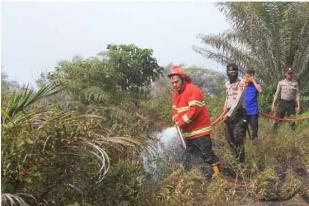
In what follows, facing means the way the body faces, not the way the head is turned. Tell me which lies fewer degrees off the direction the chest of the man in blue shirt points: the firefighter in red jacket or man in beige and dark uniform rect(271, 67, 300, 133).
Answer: the firefighter in red jacket

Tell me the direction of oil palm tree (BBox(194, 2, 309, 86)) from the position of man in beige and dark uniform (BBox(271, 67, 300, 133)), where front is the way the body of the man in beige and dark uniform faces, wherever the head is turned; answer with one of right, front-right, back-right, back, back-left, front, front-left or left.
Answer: back

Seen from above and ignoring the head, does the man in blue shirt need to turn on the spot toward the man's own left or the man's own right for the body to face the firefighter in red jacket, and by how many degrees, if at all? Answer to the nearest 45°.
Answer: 0° — they already face them

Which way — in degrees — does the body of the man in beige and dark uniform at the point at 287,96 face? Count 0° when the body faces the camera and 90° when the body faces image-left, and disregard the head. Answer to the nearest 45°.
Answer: approximately 0°

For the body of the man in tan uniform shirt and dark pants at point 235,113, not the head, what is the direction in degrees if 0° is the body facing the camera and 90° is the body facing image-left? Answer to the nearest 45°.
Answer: approximately 45°

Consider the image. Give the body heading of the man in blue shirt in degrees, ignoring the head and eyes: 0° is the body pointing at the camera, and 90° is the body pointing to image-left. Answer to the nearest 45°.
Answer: approximately 45°

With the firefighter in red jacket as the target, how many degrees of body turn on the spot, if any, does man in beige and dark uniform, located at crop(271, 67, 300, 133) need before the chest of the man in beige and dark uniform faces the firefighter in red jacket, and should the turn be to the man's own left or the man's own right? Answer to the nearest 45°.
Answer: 0° — they already face them

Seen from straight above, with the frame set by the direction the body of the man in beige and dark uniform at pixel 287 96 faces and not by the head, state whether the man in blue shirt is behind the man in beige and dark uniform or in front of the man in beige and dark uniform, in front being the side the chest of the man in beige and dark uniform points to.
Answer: in front
